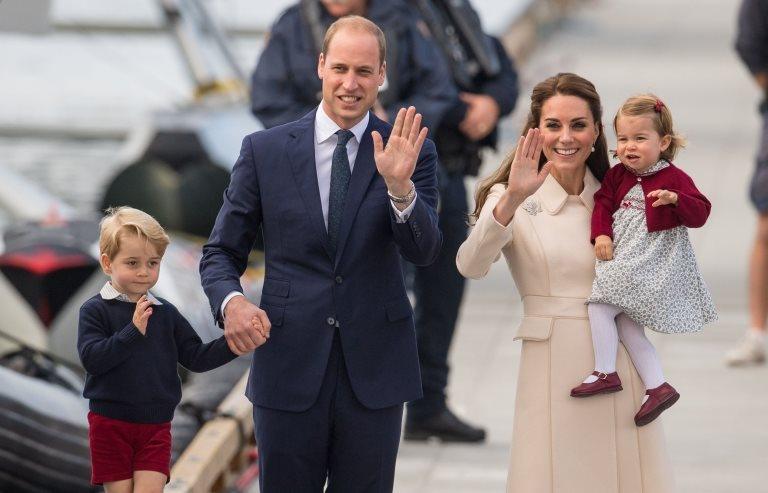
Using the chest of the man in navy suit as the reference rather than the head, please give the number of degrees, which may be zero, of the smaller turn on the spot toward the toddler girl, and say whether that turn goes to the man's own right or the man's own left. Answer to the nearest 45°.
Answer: approximately 90° to the man's own left

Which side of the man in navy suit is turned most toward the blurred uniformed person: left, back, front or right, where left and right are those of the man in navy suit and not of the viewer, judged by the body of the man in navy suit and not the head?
back

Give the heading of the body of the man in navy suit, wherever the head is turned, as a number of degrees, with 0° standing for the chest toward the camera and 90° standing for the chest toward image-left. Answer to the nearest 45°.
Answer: approximately 0°

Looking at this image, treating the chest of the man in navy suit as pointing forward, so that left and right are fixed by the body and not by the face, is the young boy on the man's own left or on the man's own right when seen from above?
on the man's own right

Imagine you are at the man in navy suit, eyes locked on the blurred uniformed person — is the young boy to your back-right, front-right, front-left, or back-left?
back-left
